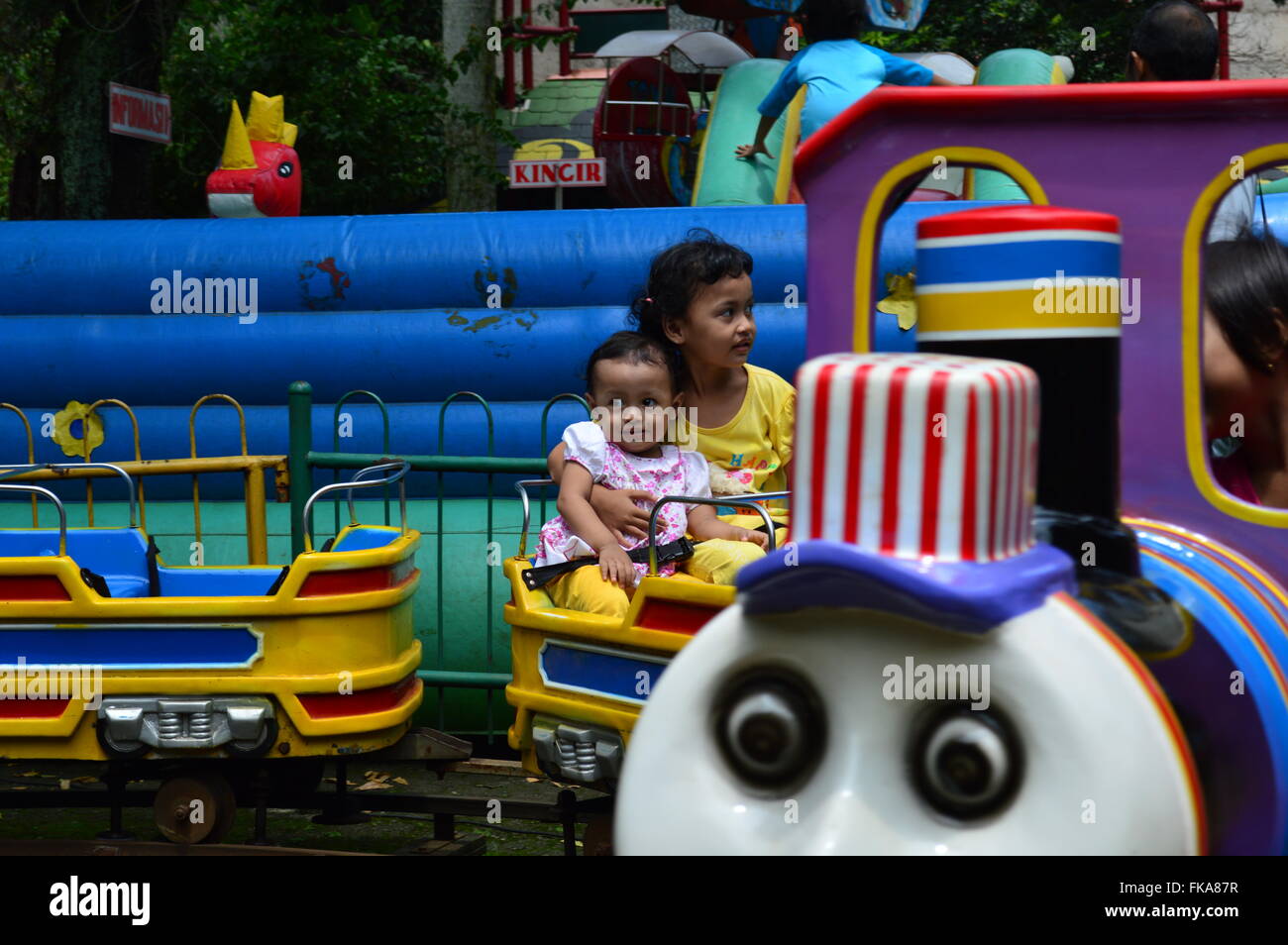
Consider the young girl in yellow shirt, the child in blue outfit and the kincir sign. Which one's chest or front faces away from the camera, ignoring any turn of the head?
the child in blue outfit

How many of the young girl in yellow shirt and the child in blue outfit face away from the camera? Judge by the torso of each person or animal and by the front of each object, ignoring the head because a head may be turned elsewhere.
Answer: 1

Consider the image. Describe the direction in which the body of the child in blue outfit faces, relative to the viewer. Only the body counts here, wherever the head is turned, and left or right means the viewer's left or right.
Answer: facing away from the viewer

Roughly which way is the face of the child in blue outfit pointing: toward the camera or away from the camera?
away from the camera

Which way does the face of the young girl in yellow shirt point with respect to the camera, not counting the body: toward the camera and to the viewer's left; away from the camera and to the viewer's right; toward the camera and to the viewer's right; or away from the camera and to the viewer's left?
toward the camera and to the viewer's right

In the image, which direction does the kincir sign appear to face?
toward the camera

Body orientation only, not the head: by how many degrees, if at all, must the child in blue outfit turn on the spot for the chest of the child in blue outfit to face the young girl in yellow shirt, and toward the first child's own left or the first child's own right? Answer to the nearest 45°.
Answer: approximately 180°

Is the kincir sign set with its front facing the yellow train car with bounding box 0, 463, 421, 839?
yes

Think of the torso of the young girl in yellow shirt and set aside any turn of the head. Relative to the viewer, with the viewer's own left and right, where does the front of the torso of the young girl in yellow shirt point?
facing the viewer and to the right of the viewer

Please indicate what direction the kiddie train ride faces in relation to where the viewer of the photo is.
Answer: facing the viewer and to the left of the viewer

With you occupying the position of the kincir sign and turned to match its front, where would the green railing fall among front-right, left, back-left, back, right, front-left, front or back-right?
front

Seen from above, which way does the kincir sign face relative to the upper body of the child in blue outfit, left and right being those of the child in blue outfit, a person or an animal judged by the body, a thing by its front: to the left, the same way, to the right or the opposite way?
the opposite way

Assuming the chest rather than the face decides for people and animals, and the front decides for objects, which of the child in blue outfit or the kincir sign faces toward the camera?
the kincir sign

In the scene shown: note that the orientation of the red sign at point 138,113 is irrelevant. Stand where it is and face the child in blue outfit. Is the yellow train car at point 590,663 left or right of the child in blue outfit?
right

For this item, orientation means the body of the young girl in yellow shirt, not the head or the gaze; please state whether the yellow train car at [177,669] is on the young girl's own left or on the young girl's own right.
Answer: on the young girl's own right

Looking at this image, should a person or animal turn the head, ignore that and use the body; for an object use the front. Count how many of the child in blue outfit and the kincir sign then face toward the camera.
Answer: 1

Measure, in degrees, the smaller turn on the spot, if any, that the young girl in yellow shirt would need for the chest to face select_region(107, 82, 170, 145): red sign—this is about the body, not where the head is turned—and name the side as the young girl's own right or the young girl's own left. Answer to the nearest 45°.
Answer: approximately 180°
